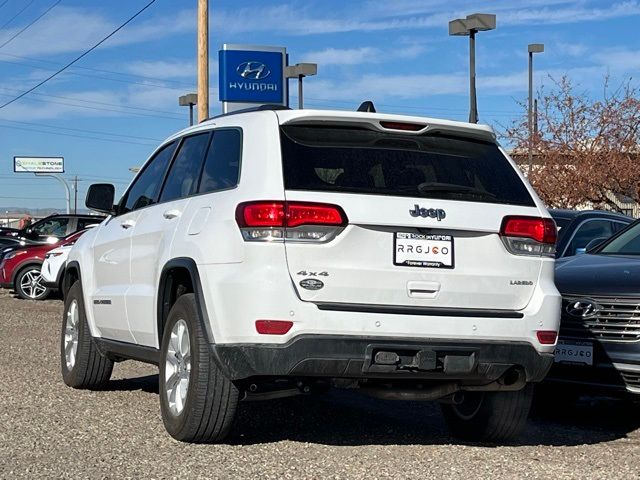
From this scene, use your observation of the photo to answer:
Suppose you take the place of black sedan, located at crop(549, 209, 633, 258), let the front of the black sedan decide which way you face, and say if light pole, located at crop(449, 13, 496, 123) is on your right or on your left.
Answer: on your right

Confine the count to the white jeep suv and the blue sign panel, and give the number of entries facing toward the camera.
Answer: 1

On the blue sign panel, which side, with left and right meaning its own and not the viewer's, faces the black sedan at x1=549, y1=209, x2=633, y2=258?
front

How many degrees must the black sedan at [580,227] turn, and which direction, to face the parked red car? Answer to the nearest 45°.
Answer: approximately 90° to its right

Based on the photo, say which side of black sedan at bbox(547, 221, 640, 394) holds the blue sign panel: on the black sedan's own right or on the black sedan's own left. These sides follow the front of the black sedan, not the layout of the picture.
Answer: on the black sedan's own right

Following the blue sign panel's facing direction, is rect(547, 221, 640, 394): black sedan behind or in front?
in front

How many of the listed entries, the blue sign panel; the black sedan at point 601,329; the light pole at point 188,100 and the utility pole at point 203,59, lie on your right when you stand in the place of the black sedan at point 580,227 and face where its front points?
3

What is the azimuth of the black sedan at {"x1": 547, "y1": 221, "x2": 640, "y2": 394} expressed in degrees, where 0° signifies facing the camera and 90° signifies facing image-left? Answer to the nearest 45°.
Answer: approximately 45°

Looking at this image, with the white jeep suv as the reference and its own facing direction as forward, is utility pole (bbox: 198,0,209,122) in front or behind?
in front

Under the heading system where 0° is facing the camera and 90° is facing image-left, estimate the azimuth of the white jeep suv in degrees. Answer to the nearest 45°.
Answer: approximately 135°

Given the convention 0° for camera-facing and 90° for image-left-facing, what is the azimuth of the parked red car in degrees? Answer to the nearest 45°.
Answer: approximately 45°
